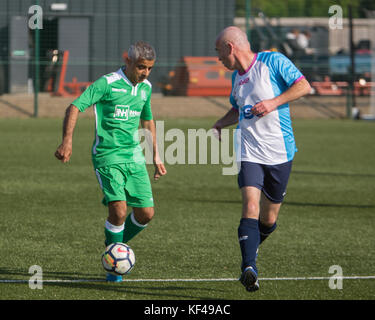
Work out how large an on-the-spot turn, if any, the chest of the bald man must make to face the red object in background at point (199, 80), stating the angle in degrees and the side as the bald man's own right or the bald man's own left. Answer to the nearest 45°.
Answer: approximately 135° to the bald man's own right

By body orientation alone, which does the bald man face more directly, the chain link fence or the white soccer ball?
the white soccer ball

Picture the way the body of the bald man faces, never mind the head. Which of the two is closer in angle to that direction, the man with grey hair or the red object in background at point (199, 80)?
the man with grey hair

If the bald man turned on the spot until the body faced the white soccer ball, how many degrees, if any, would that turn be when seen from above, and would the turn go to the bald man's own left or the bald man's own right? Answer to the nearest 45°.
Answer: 0° — they already face it

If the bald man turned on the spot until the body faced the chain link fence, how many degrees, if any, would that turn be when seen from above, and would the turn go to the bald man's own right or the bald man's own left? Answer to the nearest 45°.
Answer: approximately 135° to the bald man's own right

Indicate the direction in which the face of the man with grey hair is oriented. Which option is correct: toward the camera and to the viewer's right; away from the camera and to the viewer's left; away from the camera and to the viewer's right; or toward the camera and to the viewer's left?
toward the camera and to the viewer's right

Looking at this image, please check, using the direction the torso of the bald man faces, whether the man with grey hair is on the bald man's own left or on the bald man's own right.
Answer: on the bald man's own right

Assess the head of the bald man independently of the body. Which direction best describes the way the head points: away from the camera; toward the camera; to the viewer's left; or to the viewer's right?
to the viewer's left
